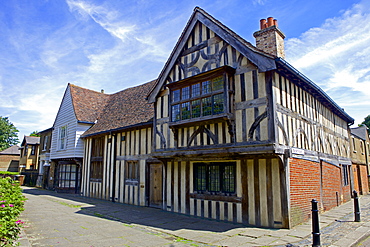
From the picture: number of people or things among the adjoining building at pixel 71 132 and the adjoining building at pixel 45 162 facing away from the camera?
0

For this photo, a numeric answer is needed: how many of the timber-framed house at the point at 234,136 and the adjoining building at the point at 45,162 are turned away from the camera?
0

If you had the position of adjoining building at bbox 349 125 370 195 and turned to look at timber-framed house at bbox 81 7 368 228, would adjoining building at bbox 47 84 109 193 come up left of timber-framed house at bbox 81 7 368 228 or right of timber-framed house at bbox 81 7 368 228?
right

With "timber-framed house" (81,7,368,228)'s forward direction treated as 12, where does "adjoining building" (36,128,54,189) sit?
The adjoining building is roughly at 3 o'clock from the timber-framed house.

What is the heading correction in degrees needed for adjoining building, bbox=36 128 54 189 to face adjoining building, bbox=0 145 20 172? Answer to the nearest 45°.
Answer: approximately 135° to its right

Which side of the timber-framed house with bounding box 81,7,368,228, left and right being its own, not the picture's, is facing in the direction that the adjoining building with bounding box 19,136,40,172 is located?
right

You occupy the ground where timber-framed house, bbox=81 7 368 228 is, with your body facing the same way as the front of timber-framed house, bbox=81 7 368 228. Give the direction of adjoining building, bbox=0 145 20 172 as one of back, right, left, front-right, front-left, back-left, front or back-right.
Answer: right

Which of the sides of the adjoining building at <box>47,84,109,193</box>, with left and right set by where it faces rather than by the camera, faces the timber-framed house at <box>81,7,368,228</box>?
left
